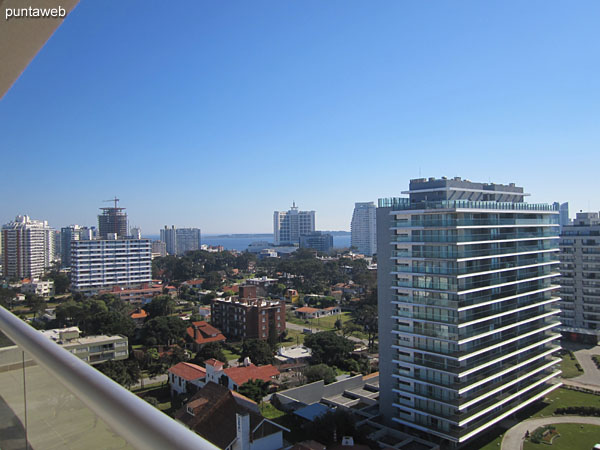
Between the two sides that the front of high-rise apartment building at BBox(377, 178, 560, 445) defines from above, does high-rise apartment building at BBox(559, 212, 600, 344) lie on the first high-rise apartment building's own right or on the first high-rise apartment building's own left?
on the first high-rise apartment building's own left

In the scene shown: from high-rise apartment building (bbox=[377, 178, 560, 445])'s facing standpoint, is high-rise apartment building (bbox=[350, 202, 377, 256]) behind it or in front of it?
behind

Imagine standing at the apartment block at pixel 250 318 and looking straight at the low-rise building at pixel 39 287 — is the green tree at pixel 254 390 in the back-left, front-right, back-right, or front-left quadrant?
back-left

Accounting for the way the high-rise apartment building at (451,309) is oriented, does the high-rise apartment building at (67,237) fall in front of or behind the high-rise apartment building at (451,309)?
behind

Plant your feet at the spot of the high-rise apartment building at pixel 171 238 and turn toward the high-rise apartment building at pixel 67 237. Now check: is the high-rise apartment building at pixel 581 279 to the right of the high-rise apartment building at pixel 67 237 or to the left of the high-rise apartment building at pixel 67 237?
left
